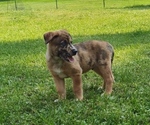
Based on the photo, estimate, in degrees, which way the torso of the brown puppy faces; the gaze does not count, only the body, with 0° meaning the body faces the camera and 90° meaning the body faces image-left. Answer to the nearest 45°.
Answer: approximately 45°
